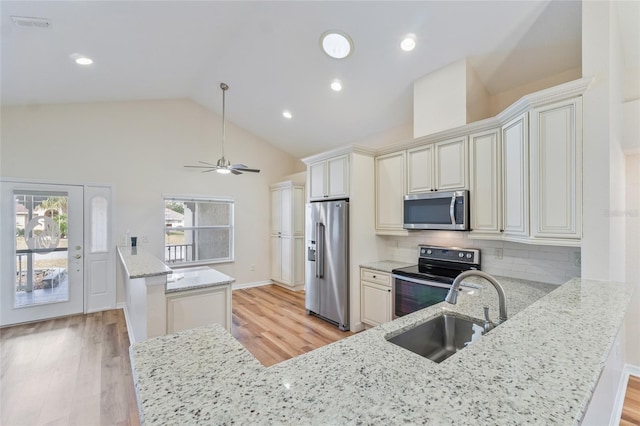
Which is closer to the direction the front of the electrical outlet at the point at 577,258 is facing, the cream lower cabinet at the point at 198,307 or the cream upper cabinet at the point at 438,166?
the cream lower cabinet

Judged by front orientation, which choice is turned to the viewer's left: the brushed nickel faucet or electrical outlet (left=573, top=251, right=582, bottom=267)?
the brushed nickel faucet

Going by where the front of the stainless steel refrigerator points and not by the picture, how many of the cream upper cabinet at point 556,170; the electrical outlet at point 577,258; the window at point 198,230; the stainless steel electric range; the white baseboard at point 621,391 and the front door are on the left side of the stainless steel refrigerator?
4

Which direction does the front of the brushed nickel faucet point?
to the viewer's left

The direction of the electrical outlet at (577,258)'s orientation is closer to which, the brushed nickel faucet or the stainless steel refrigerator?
the brushed nickel faucet

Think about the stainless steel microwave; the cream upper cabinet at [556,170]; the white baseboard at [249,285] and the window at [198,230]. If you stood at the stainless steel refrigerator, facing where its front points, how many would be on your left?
2

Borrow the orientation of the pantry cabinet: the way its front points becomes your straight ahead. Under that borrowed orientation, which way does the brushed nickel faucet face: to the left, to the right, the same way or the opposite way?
to the right

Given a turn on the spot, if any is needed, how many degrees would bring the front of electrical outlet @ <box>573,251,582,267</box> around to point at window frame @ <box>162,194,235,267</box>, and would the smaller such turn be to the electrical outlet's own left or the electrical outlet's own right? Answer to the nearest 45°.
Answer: approximately 90° to the electrical outlet's own right

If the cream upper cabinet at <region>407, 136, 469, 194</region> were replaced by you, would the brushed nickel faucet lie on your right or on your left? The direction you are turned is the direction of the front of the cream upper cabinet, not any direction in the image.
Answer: on your left

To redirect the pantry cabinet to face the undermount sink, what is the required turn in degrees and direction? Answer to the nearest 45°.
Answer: approximately 45° to its left

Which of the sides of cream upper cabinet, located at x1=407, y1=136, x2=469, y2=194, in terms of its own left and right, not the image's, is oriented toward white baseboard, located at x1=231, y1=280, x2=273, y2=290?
right
